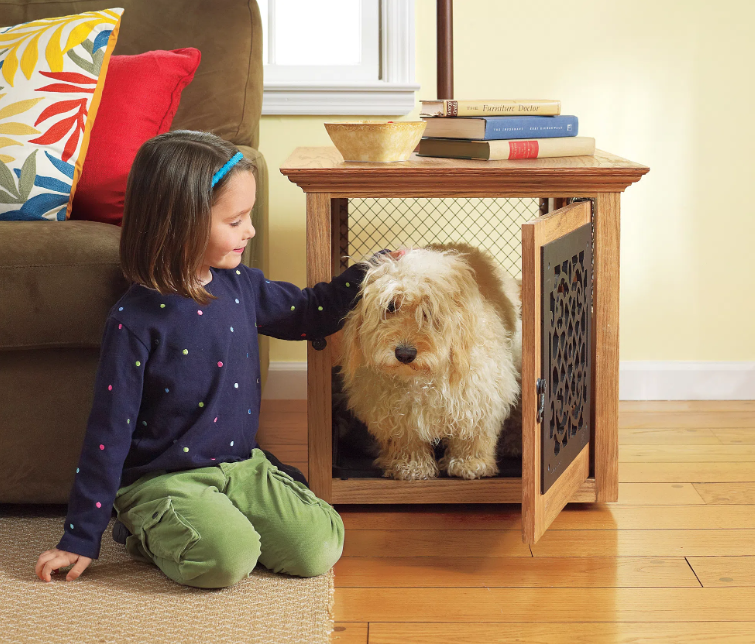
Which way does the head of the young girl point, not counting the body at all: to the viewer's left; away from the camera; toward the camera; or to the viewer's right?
to the viewer's right

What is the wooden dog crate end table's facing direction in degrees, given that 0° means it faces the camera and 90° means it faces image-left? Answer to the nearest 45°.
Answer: approximately 0°
